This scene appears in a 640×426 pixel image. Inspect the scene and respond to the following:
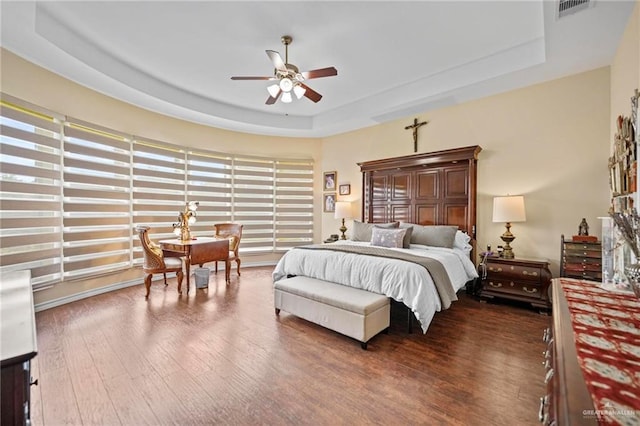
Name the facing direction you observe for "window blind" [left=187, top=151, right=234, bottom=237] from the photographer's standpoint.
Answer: facing the viewer and to the right of the viewer

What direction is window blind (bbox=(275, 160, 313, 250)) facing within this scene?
toward the camera

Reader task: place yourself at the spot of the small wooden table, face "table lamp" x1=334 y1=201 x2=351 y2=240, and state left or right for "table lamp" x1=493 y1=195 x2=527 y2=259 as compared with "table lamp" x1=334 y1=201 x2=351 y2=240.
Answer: right

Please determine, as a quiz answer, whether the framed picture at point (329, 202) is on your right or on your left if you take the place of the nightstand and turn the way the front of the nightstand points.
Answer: on your right

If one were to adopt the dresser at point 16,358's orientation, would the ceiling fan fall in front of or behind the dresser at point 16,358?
in front

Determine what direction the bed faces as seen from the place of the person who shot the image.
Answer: facing the viewer and to the left of the viewer

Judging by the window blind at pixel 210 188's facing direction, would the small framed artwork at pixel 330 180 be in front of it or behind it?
in front

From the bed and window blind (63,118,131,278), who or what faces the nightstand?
the window blind

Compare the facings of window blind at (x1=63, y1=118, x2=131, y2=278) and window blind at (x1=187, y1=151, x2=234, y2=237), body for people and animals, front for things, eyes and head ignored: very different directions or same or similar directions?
same or similar directions

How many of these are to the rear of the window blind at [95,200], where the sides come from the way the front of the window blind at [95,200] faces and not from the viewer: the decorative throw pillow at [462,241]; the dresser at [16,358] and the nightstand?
0

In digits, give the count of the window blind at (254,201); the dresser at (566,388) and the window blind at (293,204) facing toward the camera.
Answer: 2

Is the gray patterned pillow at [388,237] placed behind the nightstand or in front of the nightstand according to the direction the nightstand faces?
in front

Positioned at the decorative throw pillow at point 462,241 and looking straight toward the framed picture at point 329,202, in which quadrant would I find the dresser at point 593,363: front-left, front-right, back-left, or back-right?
back-left

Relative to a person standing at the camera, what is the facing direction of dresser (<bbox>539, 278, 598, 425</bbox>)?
facing to the left of the viewer

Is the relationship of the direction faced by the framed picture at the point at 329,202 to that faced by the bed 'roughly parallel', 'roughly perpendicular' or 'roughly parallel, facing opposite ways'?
roughly parallel

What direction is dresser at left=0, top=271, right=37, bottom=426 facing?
to the viewer's right

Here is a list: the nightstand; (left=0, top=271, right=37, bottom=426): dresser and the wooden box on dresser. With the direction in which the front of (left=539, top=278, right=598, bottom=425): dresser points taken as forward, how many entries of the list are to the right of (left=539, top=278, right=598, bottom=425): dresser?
2
